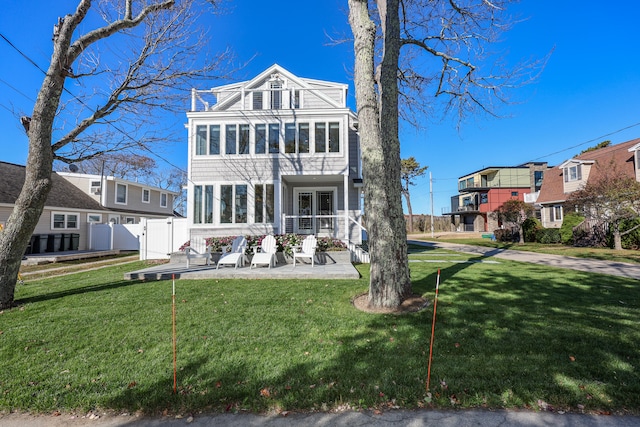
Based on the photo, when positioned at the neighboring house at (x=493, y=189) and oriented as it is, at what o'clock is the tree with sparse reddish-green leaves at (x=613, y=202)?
The tree with sparse reddish-green leaves is roughly at 10 o'clock from the neighboring house.

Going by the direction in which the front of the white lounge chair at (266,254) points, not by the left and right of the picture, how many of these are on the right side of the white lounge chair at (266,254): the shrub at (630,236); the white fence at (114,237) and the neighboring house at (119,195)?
2

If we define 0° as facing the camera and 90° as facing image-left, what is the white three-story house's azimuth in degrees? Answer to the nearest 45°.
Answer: approximately 0°

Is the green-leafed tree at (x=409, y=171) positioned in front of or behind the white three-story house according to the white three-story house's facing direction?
behind

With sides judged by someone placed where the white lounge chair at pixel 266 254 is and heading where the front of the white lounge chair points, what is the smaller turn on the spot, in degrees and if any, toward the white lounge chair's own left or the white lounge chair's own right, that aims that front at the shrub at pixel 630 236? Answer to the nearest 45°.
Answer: approximately 135° to the white lounge chair's own left

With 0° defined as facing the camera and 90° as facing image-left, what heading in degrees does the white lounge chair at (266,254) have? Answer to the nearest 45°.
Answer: approximately 45°

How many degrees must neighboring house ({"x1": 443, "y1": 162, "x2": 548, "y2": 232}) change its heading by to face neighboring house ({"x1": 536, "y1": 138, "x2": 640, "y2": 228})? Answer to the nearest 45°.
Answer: approximately 45° to its left

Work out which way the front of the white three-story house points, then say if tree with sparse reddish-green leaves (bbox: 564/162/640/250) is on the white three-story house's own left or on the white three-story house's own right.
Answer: on the white three-story house's own left

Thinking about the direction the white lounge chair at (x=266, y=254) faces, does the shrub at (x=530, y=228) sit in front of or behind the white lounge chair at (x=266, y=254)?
behind

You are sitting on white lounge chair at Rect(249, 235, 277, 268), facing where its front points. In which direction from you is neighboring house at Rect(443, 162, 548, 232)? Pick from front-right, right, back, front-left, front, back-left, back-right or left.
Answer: back
